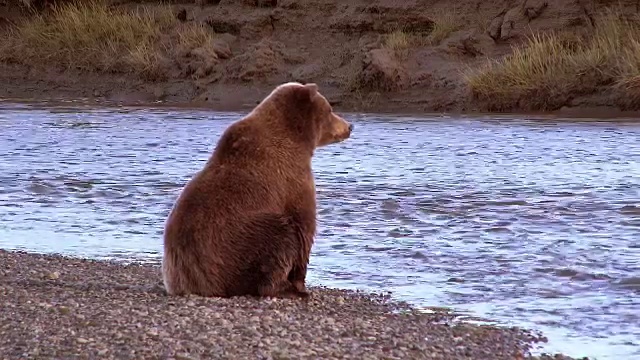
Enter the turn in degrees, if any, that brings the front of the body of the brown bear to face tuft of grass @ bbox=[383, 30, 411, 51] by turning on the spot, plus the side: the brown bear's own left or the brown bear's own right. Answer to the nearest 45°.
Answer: approximately 45° to the brown bear's own left

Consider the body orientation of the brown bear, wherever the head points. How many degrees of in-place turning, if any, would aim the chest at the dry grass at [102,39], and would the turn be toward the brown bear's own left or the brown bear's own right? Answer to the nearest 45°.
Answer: approximately 45° to the brown bear's own left

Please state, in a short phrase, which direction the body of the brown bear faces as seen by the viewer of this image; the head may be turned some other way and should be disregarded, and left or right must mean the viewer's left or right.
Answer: facing away from the viewer and to the right of the viewer
